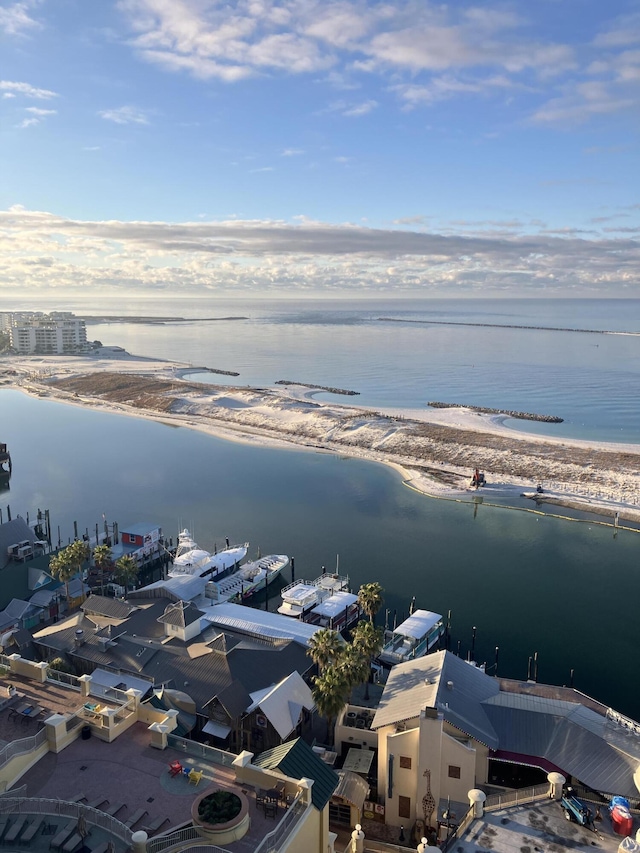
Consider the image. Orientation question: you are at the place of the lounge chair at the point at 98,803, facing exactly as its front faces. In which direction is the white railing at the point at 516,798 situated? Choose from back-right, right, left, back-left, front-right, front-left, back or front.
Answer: back-left

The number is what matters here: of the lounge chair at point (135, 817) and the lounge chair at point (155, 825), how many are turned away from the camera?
0

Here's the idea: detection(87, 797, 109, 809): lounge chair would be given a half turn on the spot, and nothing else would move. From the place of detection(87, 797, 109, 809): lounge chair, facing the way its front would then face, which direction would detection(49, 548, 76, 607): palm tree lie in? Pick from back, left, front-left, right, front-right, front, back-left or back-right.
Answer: front-left

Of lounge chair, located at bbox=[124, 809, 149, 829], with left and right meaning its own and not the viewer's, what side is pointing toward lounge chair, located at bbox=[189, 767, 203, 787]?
back

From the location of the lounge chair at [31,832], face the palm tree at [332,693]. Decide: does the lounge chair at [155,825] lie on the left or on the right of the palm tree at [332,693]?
right

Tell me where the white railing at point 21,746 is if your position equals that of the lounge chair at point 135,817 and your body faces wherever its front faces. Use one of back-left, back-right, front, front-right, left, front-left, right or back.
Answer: right

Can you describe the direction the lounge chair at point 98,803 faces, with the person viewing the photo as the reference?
facing the viewer and to the left of the viewer

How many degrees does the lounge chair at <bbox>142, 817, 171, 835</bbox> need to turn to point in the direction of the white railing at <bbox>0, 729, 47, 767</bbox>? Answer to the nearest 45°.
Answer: approximately 90° to its right

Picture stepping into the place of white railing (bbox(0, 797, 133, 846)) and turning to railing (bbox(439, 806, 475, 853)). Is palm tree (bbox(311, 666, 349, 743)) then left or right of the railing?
left

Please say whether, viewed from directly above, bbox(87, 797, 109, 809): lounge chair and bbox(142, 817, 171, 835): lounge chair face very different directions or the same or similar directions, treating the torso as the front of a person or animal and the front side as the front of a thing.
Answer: same or similar directions

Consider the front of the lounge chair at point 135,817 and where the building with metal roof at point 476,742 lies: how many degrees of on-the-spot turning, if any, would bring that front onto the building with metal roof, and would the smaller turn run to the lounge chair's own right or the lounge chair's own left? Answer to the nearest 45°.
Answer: approximately 180°
